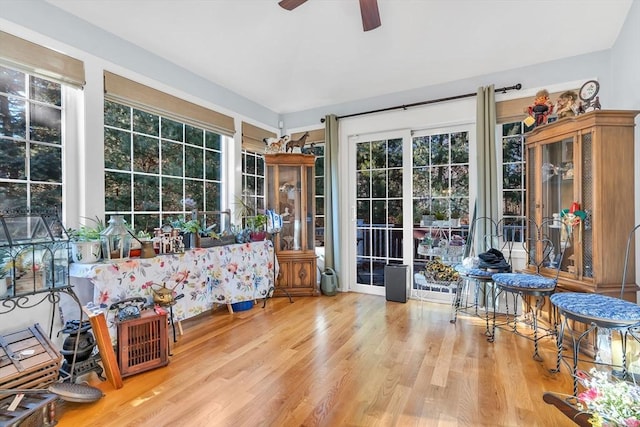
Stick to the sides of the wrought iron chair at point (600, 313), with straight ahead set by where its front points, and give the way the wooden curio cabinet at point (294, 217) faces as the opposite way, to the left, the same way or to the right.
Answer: to the left

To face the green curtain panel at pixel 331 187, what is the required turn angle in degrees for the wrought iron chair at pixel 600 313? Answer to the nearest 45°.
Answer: approximately 45° to its right

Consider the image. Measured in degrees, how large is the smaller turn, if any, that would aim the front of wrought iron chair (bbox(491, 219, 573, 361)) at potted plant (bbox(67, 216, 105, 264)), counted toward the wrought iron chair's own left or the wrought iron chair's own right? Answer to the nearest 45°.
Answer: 0° — it already faces it

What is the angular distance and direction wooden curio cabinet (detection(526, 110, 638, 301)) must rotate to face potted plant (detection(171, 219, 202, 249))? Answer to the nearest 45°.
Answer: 0° — it already faces it

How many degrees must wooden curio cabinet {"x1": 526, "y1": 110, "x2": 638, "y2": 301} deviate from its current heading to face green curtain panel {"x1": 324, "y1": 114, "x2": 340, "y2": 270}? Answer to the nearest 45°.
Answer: approximately 45° to its right

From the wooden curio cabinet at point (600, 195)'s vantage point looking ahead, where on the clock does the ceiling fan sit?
The ceiling fan is roughly at 12 o'clock from the wooden curio cabinet.

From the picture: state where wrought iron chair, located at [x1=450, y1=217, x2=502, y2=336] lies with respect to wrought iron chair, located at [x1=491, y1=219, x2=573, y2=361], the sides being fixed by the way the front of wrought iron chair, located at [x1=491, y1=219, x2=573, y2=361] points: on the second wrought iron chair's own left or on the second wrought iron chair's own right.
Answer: on the second wrought iron chair's own right

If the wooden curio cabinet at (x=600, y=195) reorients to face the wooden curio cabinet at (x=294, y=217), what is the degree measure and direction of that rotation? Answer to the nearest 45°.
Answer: approximately 45° to its right

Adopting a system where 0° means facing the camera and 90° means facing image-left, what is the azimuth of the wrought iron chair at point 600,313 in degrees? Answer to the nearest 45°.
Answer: approximately 45°

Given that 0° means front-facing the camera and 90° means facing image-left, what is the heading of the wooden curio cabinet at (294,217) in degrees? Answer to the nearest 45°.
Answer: approximately 0°
